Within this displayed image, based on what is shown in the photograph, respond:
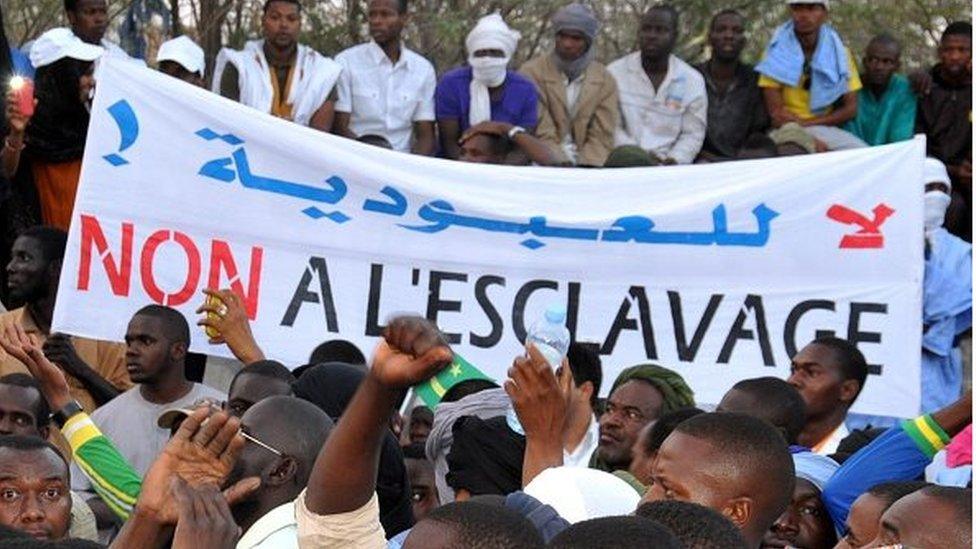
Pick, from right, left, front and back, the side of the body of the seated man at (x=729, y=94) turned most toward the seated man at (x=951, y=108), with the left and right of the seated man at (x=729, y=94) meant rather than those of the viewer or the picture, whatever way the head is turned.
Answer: left

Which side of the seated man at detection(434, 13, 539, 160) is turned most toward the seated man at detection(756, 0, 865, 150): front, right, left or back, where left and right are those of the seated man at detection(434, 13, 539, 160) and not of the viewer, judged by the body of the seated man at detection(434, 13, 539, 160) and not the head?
left

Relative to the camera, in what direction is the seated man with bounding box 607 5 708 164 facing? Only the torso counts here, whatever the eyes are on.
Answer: toward the camera

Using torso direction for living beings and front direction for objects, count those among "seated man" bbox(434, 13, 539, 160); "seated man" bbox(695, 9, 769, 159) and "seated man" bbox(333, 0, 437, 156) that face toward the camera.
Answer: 3

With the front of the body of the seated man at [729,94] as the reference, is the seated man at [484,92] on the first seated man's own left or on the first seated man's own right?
on the first seated man's own right

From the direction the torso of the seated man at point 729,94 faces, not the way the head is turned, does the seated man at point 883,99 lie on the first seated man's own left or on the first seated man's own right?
on the first seated man's own left

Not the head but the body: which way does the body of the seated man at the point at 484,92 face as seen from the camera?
toward the camera

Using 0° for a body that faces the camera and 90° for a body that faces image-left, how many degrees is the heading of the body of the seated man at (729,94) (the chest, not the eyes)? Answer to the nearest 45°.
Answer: approximately 0°
